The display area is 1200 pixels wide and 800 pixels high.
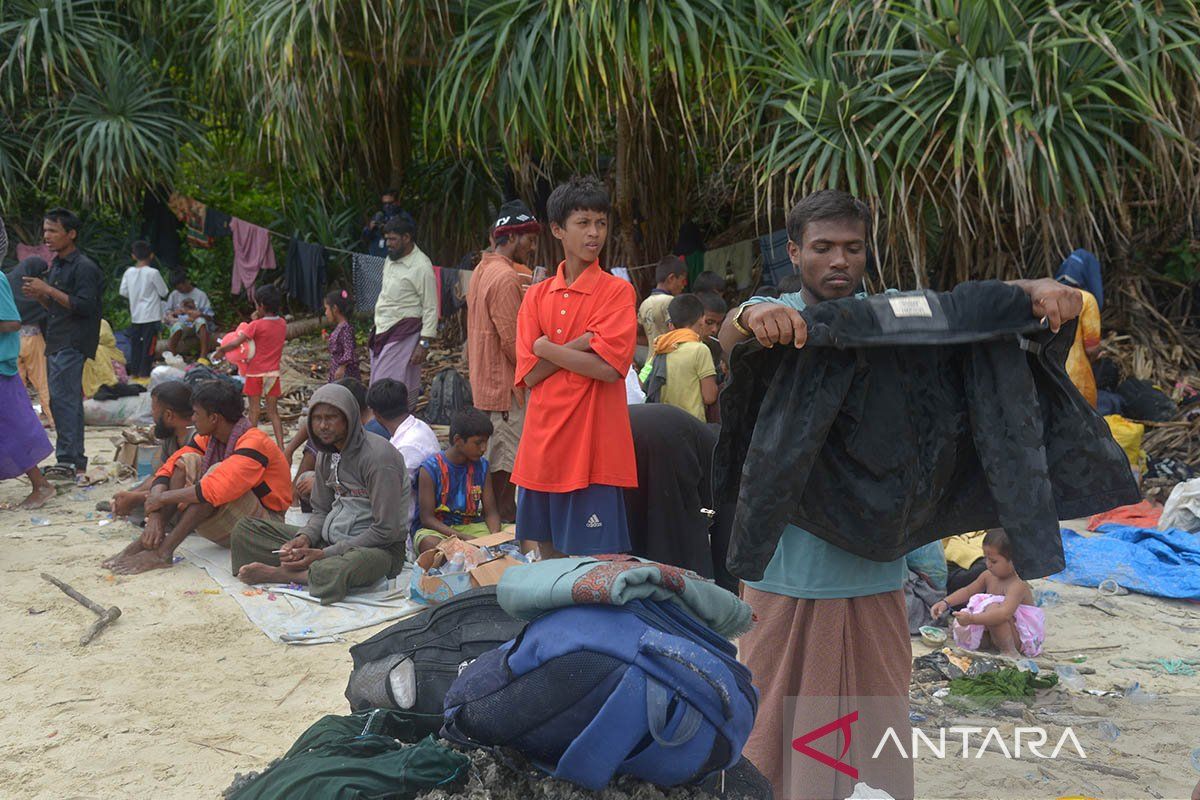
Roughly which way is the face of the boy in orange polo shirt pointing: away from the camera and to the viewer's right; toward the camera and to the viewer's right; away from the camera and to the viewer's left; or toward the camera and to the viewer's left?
toward the camera and to the viewer's right

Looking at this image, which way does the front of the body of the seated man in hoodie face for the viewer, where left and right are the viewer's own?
facing the viewer and to the left of the viewer

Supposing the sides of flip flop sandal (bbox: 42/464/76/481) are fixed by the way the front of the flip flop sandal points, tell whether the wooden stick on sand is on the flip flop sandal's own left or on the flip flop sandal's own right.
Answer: on the flip flop sandal's own left

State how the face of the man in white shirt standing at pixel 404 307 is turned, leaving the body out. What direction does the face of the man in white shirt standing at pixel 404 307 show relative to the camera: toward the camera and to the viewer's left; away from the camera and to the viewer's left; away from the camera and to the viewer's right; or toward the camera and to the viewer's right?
toward the camera and to the viewer's left

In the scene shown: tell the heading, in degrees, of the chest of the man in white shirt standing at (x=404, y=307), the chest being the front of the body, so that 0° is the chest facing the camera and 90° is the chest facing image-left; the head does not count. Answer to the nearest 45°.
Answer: approximately 45°

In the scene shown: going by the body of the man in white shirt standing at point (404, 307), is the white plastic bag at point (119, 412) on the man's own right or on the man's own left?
on the man's own right

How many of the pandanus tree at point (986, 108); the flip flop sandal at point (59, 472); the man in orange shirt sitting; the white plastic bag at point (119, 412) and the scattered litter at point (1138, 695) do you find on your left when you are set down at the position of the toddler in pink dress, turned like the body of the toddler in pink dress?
1

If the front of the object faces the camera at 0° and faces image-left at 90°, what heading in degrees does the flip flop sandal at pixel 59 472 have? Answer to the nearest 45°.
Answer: approximately 90°

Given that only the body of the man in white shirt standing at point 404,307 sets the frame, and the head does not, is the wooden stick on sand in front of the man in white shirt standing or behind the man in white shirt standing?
in front
